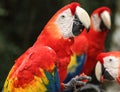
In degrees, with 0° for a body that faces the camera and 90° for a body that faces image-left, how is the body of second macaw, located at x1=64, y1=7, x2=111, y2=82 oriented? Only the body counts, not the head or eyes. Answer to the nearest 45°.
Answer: approximately 315°

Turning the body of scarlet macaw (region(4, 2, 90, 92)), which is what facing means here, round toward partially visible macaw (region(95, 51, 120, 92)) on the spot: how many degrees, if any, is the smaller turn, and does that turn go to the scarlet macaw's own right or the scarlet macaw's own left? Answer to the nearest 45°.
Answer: approximately 45° to the scarlet macaw's own left

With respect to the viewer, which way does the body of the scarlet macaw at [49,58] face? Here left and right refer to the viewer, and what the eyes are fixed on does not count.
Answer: facing to the right of the viewer

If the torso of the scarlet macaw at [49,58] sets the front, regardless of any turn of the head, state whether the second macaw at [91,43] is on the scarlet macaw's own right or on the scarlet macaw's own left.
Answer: on the scarlet macaw's own left

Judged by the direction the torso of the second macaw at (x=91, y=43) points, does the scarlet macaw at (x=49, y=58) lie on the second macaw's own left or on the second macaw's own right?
on the second macaw's own right
